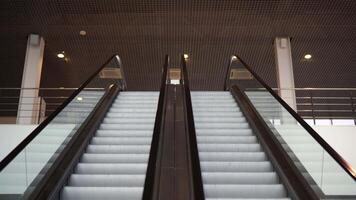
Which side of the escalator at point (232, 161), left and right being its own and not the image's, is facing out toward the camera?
front

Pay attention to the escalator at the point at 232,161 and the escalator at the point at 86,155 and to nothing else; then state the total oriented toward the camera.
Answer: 2

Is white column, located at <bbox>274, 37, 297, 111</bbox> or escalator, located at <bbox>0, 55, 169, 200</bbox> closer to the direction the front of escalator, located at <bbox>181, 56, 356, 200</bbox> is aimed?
the escalator

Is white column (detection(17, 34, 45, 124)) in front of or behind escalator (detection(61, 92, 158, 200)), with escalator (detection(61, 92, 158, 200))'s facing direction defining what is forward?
behind

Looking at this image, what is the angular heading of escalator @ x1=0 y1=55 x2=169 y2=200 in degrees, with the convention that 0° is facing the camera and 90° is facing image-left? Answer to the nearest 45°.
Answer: approximately 0°

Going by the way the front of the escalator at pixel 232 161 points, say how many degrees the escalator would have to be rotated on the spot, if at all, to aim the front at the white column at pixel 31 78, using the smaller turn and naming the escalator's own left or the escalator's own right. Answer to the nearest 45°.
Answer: approximately 135° to the escalator's own right

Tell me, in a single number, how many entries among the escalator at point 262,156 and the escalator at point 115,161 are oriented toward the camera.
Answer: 2

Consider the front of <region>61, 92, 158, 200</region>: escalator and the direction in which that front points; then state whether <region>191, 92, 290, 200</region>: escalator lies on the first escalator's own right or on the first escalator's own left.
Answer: on the first escalator's own left

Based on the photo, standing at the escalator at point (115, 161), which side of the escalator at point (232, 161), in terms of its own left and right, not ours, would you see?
right

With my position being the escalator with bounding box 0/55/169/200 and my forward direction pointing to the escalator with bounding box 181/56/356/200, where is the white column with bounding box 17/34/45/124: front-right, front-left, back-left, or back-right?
back-left

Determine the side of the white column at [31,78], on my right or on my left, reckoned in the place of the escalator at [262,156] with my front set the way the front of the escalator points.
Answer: on my right
